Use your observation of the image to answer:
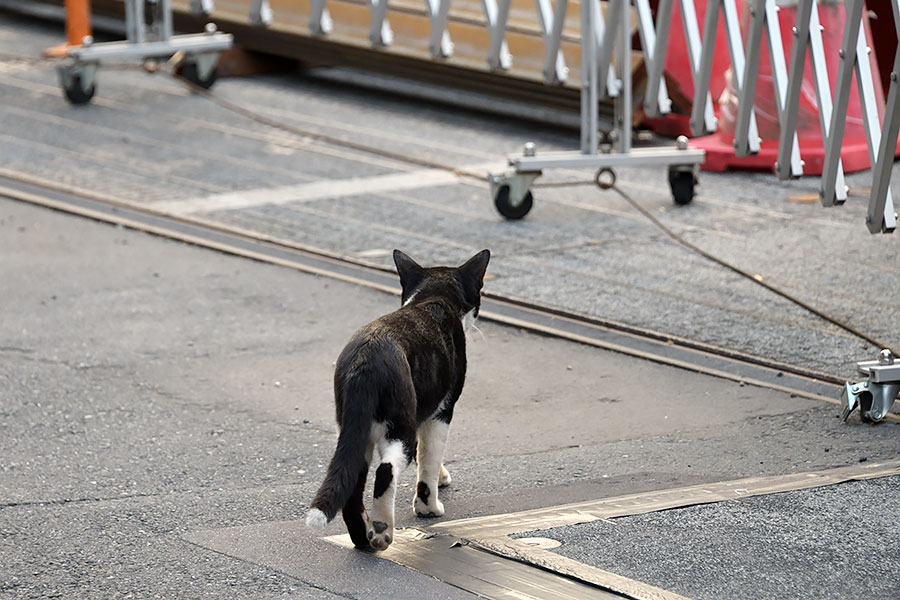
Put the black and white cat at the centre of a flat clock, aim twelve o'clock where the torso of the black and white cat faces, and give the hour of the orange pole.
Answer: The orange pole is roughly at 10 o'clock from the black and white cat.

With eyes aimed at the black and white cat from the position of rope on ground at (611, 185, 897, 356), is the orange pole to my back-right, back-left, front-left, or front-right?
back-right

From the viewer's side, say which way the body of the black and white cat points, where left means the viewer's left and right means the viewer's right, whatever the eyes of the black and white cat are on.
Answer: facing away from the viewer and to the right of the viewer

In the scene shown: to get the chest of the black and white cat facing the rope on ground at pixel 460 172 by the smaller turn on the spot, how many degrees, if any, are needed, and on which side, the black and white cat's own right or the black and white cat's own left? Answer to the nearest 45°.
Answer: approximately 45° to the black and white cat's own left
